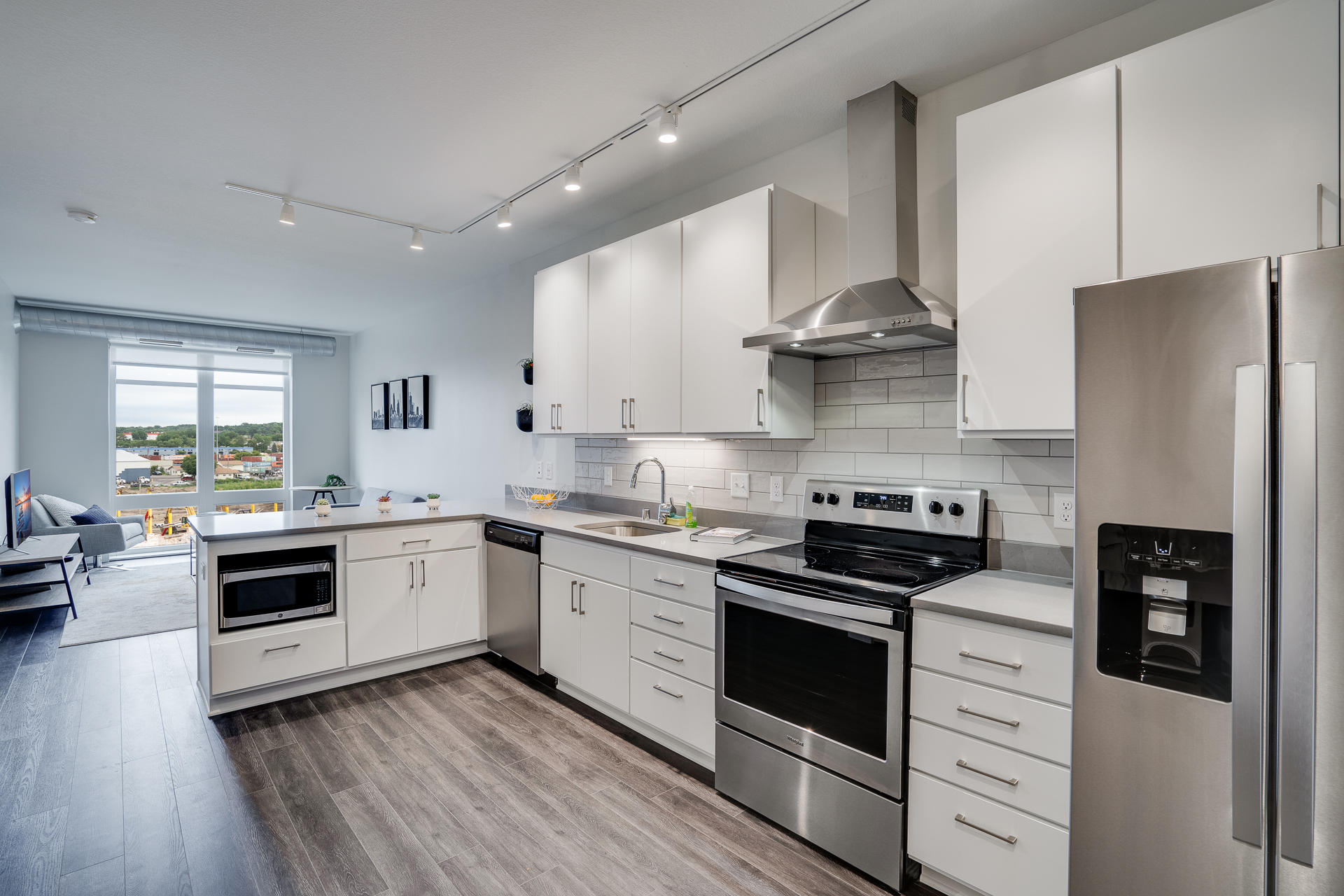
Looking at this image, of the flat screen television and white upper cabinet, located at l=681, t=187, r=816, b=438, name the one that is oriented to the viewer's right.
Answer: the flat screen television

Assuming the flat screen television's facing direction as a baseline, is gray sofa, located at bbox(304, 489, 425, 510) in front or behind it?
in front

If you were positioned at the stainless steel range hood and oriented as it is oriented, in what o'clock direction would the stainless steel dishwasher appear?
The stainless steel dishwasher is roughly at 2 o'clock from the stainless steel range hood.

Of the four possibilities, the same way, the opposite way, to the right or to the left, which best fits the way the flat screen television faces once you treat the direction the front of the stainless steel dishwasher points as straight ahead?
the opposite way

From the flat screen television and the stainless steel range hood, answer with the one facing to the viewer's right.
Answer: the flat screen television

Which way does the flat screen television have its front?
to the viewer's right

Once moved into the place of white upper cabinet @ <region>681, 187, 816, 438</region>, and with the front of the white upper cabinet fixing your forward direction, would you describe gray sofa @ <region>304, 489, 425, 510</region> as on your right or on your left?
on your right

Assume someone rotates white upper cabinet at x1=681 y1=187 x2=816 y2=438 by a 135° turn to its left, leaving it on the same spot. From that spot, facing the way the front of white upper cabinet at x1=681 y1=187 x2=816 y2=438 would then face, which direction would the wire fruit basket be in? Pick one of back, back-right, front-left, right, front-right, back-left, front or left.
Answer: back-left

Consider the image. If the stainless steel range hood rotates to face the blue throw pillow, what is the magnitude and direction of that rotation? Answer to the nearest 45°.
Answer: approximately 45° to its right
